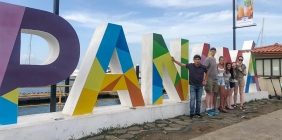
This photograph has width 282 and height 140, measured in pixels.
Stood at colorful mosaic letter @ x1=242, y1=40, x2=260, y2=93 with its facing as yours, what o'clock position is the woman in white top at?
The woman in white top is roughly at 2 o'clock from the colorful mosaic letter.

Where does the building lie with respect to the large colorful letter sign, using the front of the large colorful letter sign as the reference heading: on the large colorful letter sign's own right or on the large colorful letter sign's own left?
on the large colorful letter sign's own left

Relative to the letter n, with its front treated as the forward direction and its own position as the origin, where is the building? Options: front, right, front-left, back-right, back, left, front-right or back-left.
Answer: left

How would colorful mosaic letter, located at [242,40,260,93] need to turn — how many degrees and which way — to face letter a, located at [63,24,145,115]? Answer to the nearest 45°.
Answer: approximately 45° to its right

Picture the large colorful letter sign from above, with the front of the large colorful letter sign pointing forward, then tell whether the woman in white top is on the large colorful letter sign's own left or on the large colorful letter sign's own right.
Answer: on the large colorful letter sign's own left

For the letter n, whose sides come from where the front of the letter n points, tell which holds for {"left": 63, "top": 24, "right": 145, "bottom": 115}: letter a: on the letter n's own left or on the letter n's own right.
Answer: on the letter n's own right

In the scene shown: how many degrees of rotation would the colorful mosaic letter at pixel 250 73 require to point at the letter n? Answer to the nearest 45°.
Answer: approximately 45° to its right

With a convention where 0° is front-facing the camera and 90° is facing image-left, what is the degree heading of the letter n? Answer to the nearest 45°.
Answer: approximately 315°

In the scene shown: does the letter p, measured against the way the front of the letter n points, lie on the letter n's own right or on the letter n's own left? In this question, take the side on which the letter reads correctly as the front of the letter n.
on the letter n's own right

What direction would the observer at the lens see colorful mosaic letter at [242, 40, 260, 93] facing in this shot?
facing the viewer and to the right of the viewer
